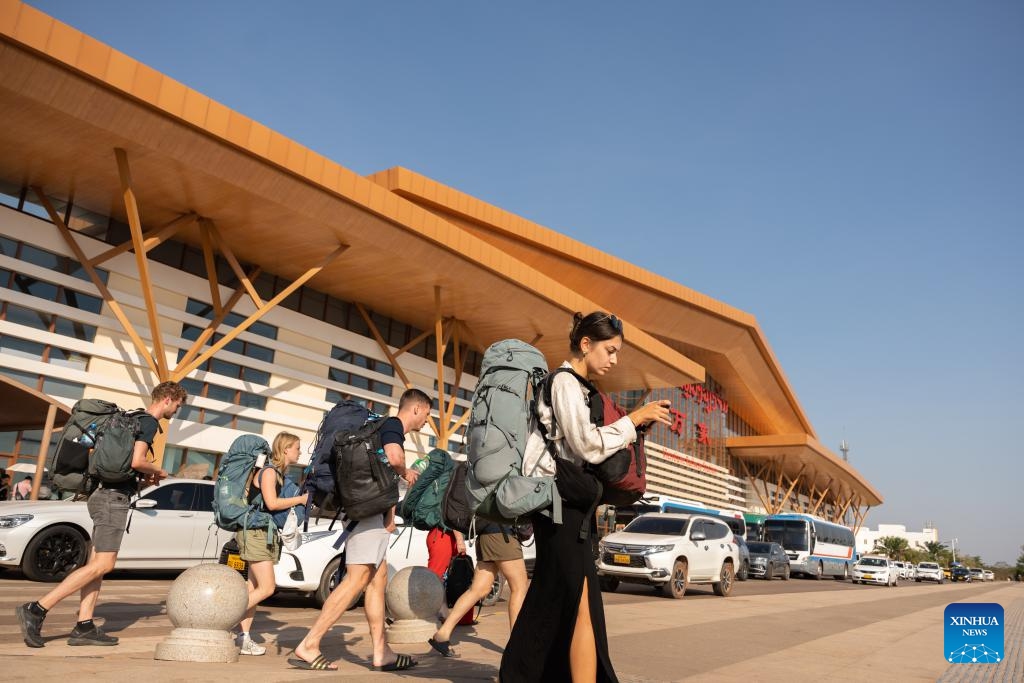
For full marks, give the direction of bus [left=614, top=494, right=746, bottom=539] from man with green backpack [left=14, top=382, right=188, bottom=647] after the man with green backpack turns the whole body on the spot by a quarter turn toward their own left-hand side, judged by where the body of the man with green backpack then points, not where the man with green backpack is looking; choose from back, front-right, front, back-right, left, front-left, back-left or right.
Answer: front-right

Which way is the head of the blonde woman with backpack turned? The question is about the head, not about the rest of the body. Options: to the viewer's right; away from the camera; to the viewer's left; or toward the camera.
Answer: to the viewer's right

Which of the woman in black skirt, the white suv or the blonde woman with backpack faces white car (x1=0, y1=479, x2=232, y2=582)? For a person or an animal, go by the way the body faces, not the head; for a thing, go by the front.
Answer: the white suv

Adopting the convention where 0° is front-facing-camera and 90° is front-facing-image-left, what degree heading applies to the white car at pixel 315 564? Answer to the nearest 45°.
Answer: approximately 45°

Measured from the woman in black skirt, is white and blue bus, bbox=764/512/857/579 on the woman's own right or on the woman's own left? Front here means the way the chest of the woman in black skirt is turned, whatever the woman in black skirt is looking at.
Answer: on the woman's own left

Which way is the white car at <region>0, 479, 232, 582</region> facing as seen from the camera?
to the viewer's left

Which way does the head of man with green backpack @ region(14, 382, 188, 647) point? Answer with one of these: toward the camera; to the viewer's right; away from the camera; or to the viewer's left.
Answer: to the viewer's right

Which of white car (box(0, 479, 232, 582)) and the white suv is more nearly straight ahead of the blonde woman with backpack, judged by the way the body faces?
the white suv

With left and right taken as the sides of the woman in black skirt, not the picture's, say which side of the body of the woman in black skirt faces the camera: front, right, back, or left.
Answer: right

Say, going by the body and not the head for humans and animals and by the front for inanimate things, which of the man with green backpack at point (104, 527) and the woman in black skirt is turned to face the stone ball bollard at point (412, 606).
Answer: the man with green backpack

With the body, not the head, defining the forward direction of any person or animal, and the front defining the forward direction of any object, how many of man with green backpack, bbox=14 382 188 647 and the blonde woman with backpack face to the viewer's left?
0

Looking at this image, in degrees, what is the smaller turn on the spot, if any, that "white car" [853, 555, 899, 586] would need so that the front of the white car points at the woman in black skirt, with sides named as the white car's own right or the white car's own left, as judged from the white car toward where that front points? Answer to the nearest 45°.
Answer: approximately 45° to the white car's own left

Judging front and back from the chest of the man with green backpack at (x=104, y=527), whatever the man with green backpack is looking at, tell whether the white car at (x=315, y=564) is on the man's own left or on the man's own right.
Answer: on the man's own left

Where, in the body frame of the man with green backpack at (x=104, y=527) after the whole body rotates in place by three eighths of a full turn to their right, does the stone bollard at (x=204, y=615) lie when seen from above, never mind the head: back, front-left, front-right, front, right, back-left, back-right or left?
left

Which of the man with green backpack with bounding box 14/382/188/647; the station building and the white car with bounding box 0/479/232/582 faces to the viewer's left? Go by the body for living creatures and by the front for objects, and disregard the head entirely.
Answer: the white car

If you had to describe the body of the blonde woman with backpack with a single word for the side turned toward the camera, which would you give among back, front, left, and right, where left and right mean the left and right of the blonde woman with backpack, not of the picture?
right
